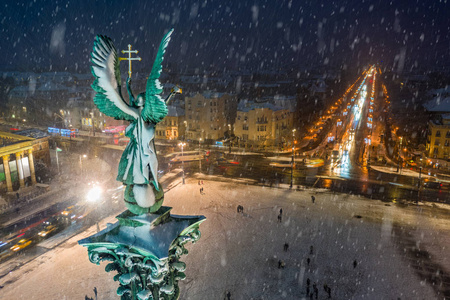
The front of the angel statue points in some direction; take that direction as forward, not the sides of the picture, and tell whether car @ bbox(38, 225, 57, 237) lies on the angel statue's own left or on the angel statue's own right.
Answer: on the angel statue's own left

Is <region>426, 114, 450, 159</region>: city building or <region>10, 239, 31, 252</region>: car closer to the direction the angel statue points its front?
the city building

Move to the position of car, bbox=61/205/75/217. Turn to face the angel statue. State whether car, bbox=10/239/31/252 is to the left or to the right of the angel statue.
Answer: right

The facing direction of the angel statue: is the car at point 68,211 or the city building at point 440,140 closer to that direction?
the city building

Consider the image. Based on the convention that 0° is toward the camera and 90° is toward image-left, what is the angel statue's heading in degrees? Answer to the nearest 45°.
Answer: approximately 225°

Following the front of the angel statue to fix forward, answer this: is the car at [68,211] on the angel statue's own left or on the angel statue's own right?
on the angel statue's own left

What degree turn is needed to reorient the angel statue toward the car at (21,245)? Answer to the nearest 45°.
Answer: approximately 90° to its left
